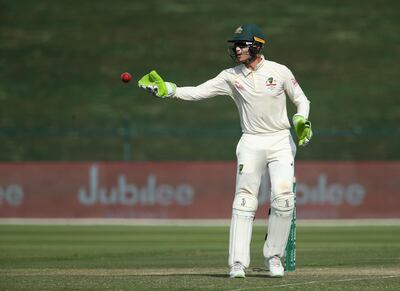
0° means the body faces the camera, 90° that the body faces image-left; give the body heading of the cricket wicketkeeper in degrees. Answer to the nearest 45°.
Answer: approximately 0°

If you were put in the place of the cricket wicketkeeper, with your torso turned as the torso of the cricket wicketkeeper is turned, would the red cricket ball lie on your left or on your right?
on your right
